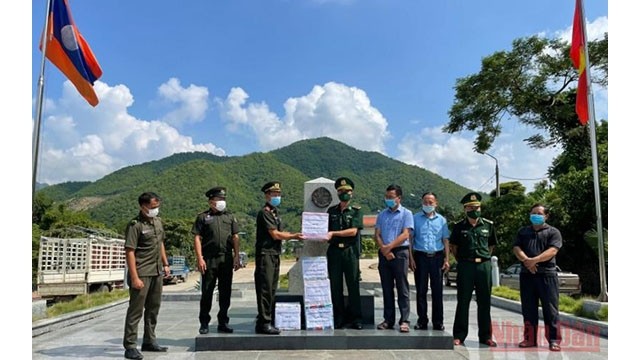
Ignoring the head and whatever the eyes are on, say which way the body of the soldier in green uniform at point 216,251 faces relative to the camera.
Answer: toward the camera

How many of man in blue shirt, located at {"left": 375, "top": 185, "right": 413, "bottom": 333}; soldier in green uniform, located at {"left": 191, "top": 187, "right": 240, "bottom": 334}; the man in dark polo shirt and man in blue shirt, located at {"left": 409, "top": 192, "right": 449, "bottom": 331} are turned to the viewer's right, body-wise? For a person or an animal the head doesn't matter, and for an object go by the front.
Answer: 0

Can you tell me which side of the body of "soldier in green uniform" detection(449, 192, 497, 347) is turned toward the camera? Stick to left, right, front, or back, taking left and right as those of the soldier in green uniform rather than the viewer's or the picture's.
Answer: front

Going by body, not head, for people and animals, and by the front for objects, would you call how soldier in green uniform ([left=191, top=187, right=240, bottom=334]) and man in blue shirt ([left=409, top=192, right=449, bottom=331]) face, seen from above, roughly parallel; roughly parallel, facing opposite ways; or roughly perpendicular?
roughly parallel

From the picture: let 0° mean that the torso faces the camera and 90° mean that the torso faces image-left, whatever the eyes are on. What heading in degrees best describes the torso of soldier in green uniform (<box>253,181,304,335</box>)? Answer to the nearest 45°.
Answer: approximately 270°

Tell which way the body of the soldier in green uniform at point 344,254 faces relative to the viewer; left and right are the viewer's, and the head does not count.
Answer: facing the viewer and to the left of the viewer

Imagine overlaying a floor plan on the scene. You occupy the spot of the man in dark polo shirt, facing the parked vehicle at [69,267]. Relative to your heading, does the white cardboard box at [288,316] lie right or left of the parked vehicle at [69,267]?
left

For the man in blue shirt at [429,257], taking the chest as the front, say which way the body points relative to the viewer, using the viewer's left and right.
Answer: facing the viewer

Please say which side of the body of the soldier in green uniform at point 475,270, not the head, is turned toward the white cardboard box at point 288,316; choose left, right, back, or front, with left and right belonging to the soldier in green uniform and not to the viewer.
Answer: right

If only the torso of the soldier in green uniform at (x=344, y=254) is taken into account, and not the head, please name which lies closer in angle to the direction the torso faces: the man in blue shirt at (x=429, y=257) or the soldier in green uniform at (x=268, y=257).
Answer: the soldier in green uniform

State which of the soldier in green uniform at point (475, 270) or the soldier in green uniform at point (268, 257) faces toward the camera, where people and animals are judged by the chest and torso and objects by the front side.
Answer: the soldier in green uniform at point (475, 270)

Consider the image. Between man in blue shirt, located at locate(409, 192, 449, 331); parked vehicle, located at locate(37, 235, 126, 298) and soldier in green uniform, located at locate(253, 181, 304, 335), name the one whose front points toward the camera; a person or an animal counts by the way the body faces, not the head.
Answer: the man in blue shirt
